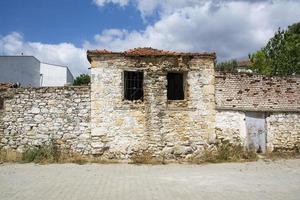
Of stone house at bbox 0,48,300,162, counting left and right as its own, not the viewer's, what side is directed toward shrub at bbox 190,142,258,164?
left

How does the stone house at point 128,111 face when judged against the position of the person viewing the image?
facing the viewer

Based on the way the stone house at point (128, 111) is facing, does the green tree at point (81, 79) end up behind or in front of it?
behind

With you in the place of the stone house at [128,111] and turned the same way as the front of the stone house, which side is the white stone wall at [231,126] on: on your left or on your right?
on your left

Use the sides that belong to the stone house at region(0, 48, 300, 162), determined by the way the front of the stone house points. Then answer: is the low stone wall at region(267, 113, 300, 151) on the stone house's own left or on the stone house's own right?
on the stone house's own left

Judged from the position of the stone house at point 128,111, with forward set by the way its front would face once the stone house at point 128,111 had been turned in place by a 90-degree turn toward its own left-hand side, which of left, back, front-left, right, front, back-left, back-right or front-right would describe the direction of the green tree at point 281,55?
front-left

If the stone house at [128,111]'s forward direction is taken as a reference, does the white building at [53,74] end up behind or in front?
behind

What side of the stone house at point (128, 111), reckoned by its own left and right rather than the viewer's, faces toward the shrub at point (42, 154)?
right
